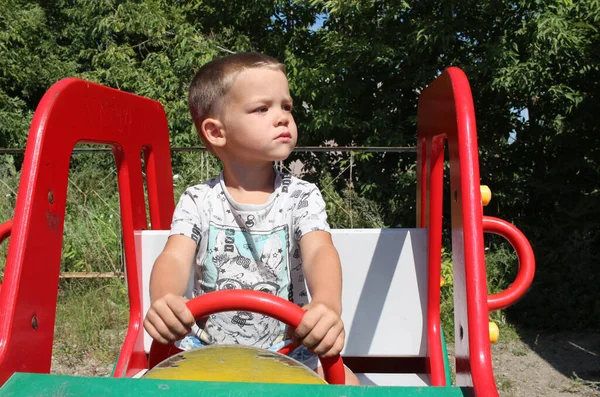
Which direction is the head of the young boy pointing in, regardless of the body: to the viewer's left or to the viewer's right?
to the viewer's right

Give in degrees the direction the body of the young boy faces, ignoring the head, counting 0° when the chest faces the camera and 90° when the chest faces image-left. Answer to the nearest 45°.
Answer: approximately 0°
